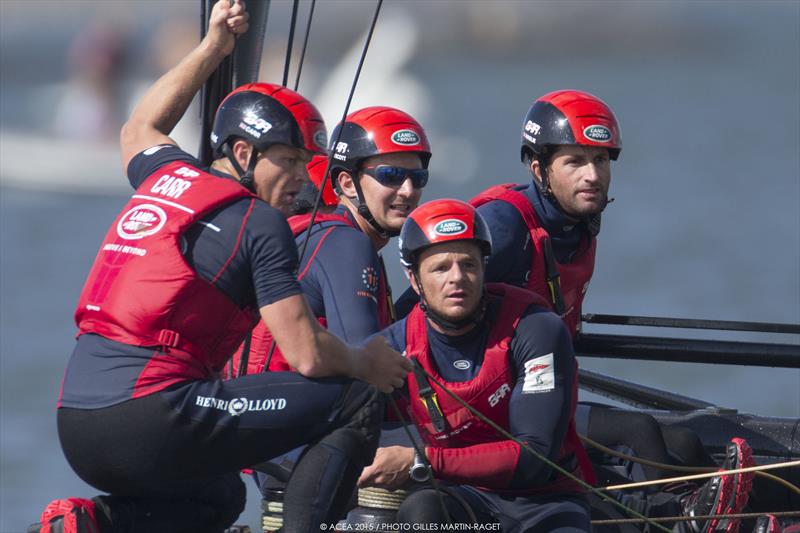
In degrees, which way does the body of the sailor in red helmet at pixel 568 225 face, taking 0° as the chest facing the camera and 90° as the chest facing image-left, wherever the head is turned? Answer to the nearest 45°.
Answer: approximately 315°

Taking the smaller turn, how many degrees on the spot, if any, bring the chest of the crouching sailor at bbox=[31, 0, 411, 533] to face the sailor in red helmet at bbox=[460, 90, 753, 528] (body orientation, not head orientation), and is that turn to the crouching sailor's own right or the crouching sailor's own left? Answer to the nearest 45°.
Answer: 0° — they already face them

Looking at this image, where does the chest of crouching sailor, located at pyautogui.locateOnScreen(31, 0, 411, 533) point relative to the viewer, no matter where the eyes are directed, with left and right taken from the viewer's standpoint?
facing away from the viewer and to the right of the viewer

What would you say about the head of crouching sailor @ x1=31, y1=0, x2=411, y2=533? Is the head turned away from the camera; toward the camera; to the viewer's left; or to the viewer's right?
to the viewer's right

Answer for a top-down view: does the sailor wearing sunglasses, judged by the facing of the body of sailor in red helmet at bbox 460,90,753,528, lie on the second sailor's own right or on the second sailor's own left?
on the second sailor's own right

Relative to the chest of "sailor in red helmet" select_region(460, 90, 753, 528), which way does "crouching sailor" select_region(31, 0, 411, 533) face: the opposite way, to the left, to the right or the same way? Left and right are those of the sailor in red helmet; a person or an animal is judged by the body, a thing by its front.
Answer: to the left
